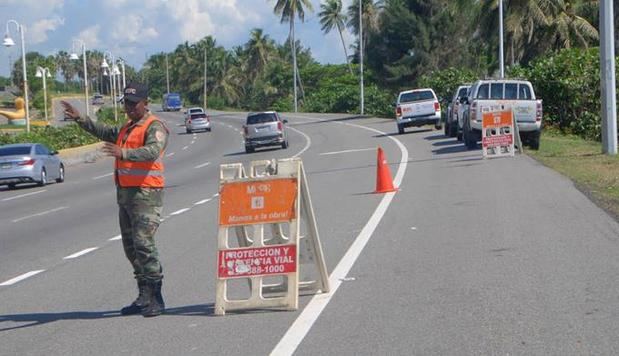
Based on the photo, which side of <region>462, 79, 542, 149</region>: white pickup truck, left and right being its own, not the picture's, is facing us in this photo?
back

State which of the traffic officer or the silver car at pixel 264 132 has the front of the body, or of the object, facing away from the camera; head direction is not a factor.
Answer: the silver car

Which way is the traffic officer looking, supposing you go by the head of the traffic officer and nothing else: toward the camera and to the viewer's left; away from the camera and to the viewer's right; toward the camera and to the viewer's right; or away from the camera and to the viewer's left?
toward the camera and to the viewer's left

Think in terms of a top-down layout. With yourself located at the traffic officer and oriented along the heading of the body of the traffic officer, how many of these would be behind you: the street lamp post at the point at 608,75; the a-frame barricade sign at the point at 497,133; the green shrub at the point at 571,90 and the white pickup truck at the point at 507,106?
4

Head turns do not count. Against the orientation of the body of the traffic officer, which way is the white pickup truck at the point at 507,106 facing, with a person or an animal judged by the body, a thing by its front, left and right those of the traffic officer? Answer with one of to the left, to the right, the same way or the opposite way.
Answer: the opposite way

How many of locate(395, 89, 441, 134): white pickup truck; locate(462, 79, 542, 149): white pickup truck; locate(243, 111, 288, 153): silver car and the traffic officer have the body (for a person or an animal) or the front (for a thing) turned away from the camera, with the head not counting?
3

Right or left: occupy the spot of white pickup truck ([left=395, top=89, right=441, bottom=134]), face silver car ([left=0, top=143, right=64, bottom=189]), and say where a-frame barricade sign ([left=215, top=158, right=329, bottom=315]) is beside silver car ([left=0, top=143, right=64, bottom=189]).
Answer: left

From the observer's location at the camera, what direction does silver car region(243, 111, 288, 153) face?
facing away from the viewer

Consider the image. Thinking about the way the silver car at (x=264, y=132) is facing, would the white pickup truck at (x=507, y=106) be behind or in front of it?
behind

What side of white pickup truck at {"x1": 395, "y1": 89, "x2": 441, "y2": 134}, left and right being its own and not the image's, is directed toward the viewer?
back

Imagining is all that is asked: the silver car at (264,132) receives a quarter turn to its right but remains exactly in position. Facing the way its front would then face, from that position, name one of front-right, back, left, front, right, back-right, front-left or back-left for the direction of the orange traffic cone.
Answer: right

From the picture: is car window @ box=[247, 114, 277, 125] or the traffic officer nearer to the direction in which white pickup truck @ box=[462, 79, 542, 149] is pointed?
the car window

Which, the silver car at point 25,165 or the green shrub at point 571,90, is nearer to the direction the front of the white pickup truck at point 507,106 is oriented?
the green shrub

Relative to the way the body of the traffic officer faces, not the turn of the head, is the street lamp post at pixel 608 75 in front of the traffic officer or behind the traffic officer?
behind

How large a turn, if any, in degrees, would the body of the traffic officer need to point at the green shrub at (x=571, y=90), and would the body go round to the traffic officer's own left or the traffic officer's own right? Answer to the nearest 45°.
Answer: approximately 180°
